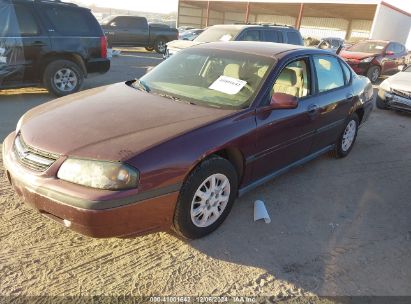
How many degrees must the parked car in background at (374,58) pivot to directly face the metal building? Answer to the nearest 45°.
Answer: approximately 135° to its right

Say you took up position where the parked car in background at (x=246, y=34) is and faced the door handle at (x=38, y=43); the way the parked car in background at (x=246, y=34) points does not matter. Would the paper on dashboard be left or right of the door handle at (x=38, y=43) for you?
left

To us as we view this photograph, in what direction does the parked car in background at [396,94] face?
facing the viewer and to the left of the viewer

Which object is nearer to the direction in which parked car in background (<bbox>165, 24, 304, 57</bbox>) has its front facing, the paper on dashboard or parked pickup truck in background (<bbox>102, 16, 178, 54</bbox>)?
the paper on dashboard

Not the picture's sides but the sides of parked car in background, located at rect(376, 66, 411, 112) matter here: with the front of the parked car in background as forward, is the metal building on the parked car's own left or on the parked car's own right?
on the parked car's own right

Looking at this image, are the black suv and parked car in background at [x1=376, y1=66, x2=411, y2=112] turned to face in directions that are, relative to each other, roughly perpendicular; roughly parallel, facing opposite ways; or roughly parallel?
roughly parallel

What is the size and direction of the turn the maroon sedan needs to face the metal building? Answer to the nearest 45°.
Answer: approximately 135° to its right

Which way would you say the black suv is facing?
to the viewer's left

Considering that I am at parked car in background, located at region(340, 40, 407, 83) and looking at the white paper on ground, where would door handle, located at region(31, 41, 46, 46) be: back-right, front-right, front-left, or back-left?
front-right

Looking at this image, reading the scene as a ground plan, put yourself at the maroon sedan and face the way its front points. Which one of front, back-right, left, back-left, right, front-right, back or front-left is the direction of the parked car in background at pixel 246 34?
back-right

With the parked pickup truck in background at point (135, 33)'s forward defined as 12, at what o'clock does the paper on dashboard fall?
The paper on dashboard is roughly at 9 o'clock from the parked pickup truck in background.

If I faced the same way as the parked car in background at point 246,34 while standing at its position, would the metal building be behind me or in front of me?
behind
